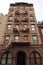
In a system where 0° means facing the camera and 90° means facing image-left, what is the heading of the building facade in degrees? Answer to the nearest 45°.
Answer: approximately 0°
